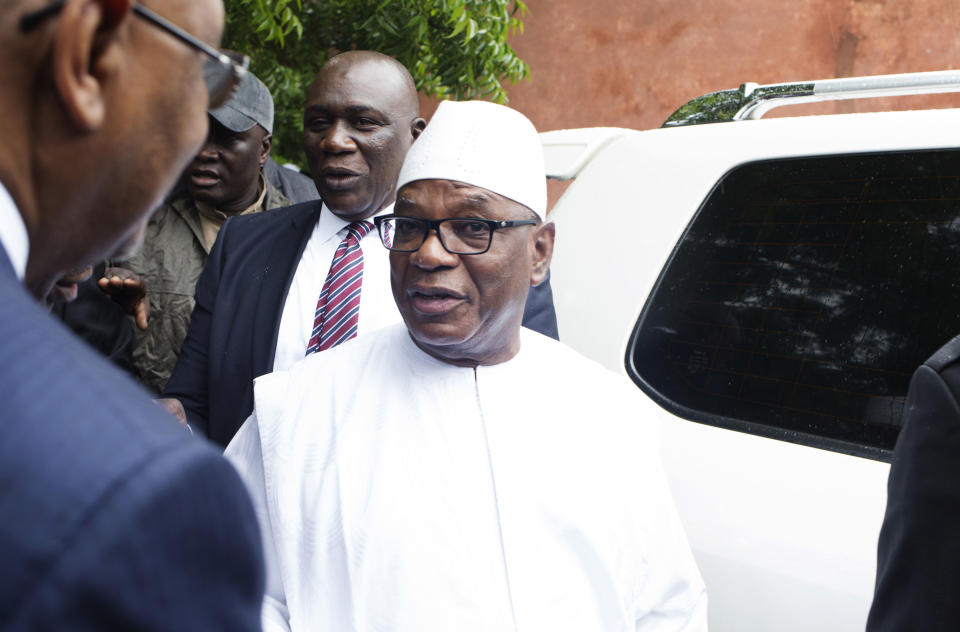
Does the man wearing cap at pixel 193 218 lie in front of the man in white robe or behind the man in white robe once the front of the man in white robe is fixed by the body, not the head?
behind

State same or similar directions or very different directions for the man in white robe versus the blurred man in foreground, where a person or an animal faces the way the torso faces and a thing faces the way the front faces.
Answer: very different directions

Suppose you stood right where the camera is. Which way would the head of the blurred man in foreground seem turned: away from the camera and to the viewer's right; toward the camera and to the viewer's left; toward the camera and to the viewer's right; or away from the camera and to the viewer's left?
away from the camera and to the viewer's right

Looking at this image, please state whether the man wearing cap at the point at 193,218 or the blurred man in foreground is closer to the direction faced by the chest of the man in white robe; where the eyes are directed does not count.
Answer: the blurred man in foreground

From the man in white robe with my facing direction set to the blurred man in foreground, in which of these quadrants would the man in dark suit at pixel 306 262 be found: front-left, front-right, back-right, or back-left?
back-right

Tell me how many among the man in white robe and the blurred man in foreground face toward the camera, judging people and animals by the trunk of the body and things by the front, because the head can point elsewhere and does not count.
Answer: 1

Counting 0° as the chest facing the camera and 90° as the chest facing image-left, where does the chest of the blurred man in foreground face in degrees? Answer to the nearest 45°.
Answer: approximately 225°

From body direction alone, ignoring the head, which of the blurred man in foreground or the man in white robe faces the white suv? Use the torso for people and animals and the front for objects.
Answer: the blurred man in foreground

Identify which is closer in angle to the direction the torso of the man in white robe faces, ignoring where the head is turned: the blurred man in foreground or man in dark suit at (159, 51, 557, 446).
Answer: the blurred man in foreground

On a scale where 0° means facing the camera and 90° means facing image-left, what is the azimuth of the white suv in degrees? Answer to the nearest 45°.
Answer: approximately 315°

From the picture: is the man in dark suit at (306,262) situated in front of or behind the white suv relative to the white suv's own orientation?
behind

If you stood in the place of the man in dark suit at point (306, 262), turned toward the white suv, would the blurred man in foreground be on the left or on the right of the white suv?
right
